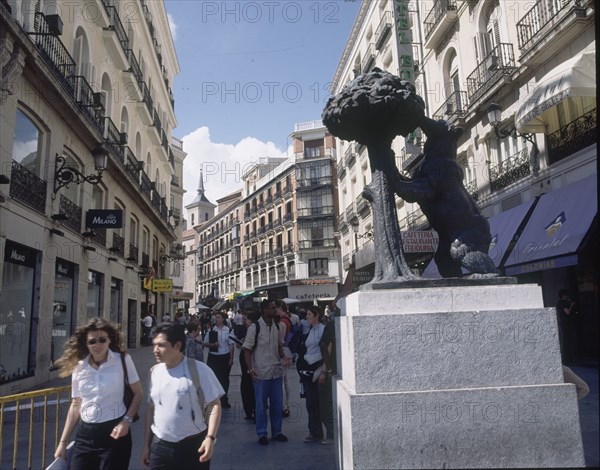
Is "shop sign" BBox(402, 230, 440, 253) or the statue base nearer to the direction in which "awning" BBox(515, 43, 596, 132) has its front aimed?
the statue base

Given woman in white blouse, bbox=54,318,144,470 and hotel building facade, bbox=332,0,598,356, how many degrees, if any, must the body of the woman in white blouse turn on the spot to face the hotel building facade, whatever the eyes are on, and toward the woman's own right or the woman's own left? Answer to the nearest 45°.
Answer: approximately 135° to the woman's own left

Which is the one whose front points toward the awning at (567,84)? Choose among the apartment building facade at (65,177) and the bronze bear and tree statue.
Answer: the apartment building facade

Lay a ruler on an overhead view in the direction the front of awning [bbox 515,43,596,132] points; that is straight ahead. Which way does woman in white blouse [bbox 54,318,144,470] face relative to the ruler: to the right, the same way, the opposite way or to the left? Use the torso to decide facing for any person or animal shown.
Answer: to the left

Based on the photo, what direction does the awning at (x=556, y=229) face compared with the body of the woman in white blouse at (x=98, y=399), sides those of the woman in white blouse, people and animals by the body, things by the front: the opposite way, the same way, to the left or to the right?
to the right

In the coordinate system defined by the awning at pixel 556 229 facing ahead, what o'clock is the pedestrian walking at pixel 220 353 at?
The pedestrian walking is roughly at 12 o'clock from the awning.

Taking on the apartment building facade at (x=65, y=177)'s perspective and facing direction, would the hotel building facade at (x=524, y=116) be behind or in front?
in front

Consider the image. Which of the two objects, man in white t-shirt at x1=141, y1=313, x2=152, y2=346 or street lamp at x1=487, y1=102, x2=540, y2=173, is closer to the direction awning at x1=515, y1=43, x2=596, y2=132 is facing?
the man in white t-shirt

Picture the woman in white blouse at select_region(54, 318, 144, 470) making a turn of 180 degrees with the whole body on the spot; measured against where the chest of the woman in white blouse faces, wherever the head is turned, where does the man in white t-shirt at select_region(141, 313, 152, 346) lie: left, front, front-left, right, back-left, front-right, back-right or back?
front

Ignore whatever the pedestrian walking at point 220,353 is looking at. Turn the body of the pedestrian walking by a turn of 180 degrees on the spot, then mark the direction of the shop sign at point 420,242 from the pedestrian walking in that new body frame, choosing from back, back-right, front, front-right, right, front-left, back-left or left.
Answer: front-right

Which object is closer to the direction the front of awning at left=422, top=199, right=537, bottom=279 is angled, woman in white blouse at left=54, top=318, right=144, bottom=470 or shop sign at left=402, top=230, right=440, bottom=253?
the woman in white blouse

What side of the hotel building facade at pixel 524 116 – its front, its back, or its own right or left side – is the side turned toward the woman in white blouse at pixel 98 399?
front

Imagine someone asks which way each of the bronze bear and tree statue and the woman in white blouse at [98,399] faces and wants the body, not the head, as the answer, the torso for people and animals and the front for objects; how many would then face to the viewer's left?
1

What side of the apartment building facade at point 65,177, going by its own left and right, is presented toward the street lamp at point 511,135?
front
